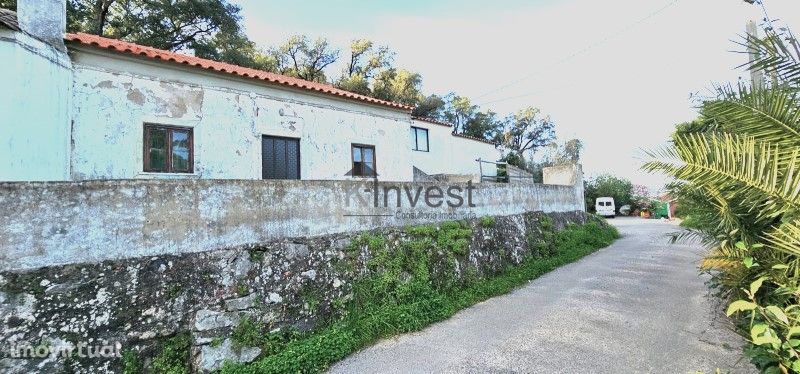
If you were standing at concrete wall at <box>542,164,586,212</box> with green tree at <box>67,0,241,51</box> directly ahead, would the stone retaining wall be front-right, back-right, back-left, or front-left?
front-left

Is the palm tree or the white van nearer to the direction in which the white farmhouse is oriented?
the palm tree

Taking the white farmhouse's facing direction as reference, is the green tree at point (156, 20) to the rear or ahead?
to the rear

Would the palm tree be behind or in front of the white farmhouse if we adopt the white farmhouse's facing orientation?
in front

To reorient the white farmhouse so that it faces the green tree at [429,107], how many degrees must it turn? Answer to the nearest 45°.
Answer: approximately 90° to its left

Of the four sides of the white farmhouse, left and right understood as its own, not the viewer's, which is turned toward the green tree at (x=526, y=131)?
left

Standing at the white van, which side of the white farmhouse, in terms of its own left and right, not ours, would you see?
left

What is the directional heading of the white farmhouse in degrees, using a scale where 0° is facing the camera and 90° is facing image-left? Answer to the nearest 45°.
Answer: approximately 315°

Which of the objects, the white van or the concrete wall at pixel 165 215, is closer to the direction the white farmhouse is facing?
the concrete wall

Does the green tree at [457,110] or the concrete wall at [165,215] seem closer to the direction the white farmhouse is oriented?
the concrete wall

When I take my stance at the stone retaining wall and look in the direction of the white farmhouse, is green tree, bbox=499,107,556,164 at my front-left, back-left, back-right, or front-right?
front-right

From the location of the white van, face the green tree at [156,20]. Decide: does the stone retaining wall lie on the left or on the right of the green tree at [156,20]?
left
